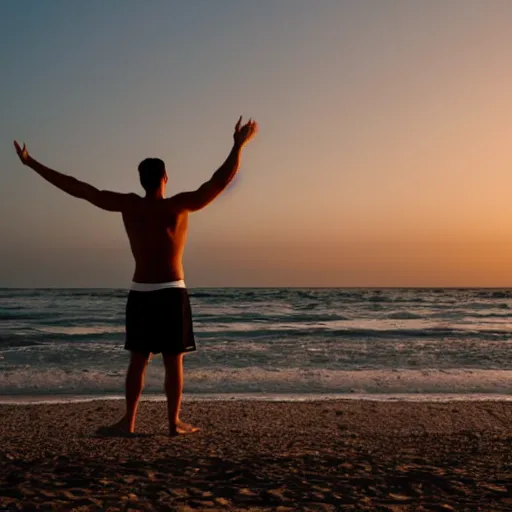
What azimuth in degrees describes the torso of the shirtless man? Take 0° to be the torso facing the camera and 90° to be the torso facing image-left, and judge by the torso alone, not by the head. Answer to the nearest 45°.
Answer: approximately 180°
